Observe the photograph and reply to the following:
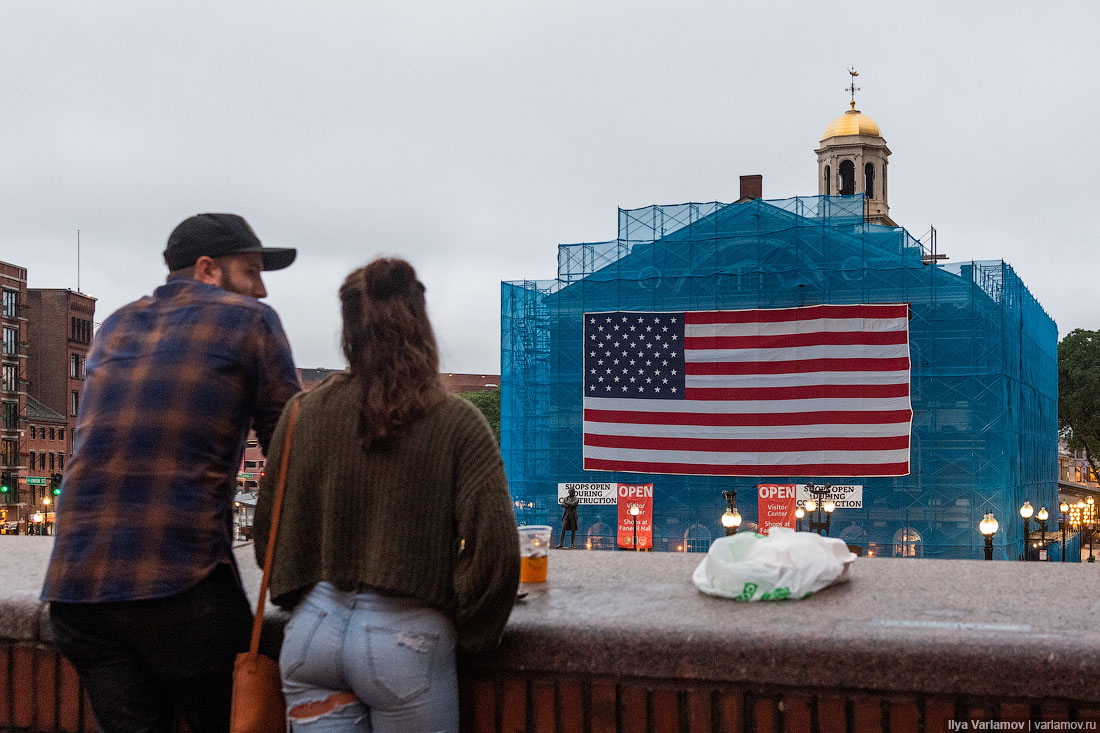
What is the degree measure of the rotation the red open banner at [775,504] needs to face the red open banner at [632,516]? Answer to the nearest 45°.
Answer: approximately 90° to its right

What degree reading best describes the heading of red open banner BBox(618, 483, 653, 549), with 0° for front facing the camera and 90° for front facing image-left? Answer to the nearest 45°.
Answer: approximately 0°

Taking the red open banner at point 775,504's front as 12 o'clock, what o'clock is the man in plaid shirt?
The man in plaid shirt is roughly at 12 o'clock from the red open banner.

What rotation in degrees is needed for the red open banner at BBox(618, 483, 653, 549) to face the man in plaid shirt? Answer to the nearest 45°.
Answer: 0° — it already faces them

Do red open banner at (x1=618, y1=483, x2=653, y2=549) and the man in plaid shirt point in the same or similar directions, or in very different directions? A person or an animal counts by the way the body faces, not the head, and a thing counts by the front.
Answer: very different directions

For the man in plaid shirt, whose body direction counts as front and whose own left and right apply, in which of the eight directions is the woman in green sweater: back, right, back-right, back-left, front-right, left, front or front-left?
right

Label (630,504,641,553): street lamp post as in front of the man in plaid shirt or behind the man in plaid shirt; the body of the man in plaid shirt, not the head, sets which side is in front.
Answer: in front

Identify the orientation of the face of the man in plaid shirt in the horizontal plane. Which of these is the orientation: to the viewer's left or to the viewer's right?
to the viewer's right

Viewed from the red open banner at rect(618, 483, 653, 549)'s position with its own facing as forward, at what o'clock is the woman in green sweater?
The woman in green sweater is roughly at 12 o'clock from the red open banner.

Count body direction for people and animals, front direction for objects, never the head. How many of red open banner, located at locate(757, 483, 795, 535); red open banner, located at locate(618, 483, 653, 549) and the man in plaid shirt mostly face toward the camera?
2

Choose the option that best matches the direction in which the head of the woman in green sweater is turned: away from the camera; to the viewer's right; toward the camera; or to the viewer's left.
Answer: away from the camera

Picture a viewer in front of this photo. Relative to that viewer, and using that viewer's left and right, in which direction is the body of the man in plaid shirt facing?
facing away from the viewer and to the right of the viewer
